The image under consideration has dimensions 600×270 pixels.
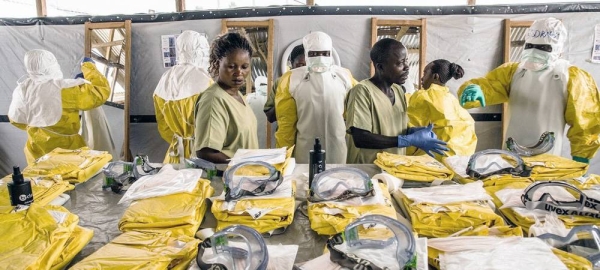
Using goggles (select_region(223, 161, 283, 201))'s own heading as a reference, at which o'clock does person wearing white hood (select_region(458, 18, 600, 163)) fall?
The person wearing white hood is roughly at 8 o'clock from the goggles.

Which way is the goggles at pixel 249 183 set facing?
toward the camera

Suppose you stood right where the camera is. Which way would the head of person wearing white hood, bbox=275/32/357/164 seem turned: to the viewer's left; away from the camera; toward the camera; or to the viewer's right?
toward the camera

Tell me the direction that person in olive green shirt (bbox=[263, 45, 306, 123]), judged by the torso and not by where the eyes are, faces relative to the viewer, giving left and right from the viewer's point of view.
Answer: facing the viewer and to the right of the viewer

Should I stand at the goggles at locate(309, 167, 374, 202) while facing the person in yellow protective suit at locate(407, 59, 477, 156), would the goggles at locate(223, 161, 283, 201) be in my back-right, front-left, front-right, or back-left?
back-left

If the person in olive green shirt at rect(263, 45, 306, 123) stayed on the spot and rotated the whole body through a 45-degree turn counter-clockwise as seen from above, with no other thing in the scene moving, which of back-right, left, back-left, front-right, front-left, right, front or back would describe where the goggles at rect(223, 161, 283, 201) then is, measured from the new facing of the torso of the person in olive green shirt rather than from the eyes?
right

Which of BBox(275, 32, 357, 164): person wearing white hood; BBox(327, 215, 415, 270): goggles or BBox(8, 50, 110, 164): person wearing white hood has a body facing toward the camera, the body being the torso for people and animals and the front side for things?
BBox(275, 32, 357, 164): person wearing white hood

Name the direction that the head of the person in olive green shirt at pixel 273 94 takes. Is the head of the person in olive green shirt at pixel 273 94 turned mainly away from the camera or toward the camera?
toward the camera

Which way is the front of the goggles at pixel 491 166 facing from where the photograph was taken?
facing the viewer and to the left of the viewer

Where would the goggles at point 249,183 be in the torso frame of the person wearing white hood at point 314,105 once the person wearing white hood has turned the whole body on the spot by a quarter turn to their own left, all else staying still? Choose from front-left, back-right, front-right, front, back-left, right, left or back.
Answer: right

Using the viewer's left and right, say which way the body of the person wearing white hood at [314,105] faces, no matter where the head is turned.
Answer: facing the viewer
